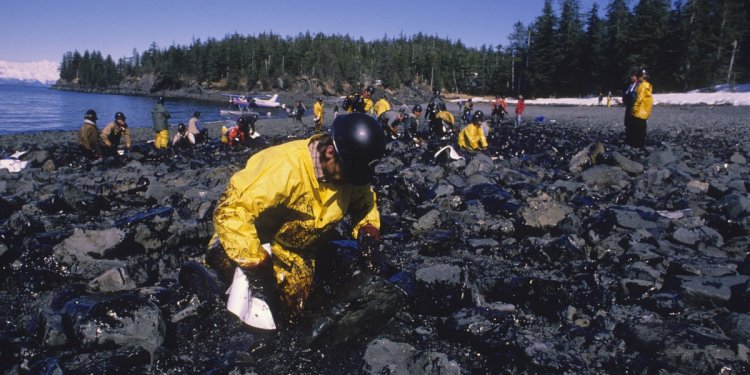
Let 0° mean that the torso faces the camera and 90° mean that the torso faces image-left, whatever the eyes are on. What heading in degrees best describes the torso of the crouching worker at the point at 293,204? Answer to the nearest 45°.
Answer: approximately 315°

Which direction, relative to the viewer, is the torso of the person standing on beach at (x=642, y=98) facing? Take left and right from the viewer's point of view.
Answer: facing to the left of the viewer

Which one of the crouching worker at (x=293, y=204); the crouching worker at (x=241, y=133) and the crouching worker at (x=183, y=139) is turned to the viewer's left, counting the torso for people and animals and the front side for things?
the crouching worker at (x=241, y=133)

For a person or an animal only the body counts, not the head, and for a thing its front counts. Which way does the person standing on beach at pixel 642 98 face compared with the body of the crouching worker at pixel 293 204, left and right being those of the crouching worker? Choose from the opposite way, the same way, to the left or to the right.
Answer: the opposite way

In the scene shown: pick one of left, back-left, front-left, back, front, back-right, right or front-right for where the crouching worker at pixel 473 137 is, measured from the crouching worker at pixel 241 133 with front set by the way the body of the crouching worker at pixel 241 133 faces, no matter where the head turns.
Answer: front
